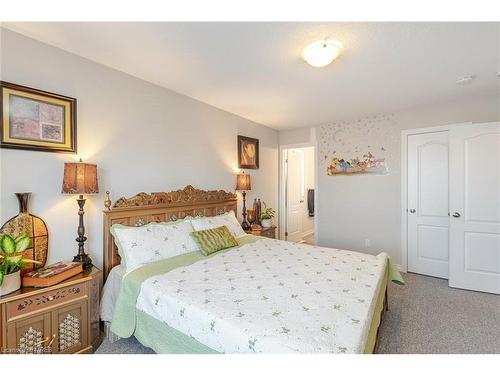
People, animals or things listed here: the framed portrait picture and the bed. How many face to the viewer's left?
0

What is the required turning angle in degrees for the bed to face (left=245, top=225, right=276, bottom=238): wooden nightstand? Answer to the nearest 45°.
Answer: approximately 135° to its left

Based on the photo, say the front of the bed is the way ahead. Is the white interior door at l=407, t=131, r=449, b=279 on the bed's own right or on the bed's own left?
on the bed's own left

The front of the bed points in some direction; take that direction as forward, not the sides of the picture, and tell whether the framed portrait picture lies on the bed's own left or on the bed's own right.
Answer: on the bed's own left

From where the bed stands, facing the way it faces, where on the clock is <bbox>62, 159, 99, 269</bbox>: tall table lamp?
The tall table lamp is roughly at 5 o'clock from the bed.

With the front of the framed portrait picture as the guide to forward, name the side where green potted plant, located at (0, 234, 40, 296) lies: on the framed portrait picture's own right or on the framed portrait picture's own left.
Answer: on the framed portrait picture's own right

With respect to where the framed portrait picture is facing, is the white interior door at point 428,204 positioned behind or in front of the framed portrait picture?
in front

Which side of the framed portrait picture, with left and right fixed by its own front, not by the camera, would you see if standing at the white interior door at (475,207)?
front

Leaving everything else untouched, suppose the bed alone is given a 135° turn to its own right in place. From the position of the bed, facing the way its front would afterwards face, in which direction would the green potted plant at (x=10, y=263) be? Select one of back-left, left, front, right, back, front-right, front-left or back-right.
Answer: front

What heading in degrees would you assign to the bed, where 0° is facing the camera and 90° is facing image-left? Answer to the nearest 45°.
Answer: approximately 315°
